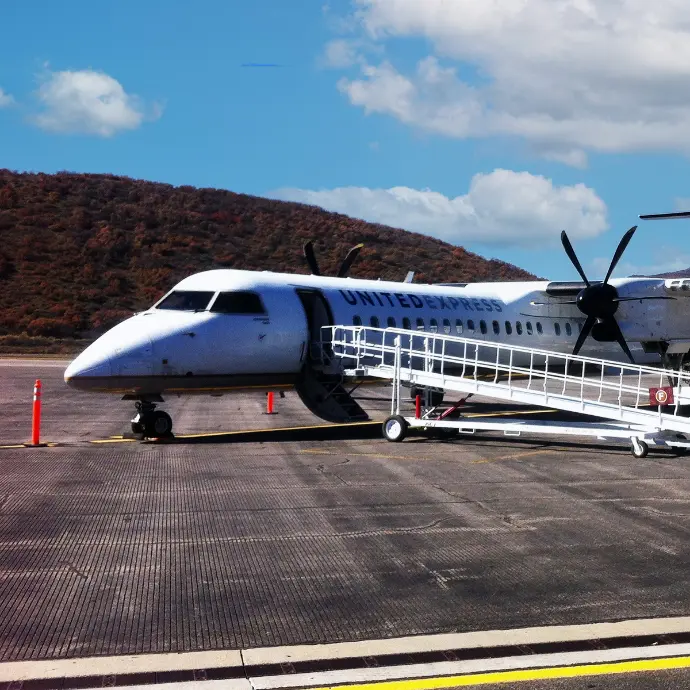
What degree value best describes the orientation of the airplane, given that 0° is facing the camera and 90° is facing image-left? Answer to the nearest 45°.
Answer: approximately 45°
